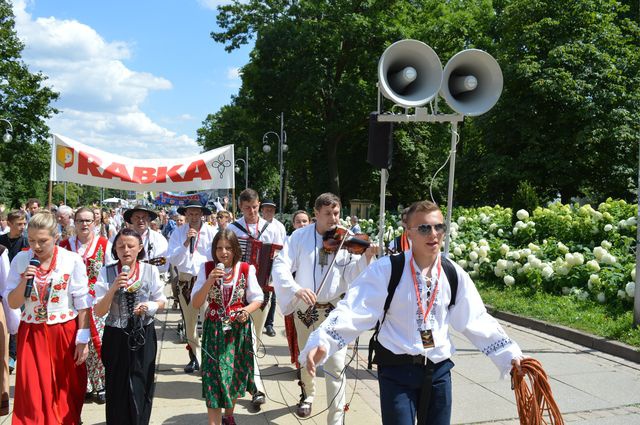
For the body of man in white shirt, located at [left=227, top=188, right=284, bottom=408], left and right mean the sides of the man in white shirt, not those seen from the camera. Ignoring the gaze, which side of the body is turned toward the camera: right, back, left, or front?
front

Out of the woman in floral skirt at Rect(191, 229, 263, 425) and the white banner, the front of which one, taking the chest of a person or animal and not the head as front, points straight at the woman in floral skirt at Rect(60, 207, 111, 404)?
the white banner

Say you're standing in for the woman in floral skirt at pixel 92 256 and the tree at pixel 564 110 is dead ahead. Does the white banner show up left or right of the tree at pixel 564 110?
left

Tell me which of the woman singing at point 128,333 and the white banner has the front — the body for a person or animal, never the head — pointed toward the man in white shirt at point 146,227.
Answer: the white banner

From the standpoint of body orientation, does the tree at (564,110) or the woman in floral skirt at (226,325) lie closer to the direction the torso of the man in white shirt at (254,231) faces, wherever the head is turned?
the woman in floral skirt

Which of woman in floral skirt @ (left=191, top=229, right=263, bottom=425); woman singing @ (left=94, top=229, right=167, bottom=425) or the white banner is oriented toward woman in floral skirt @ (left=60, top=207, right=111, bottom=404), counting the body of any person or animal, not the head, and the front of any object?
the white banner

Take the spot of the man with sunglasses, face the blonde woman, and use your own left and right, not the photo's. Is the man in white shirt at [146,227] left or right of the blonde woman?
right

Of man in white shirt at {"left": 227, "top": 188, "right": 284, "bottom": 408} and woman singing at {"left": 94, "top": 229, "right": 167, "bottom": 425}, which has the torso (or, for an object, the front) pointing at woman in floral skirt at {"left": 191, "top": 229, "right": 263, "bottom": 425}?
the man in white shirt

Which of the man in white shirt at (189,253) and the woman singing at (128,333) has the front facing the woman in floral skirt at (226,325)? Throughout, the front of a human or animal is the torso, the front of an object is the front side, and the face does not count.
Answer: the man in white shirt
